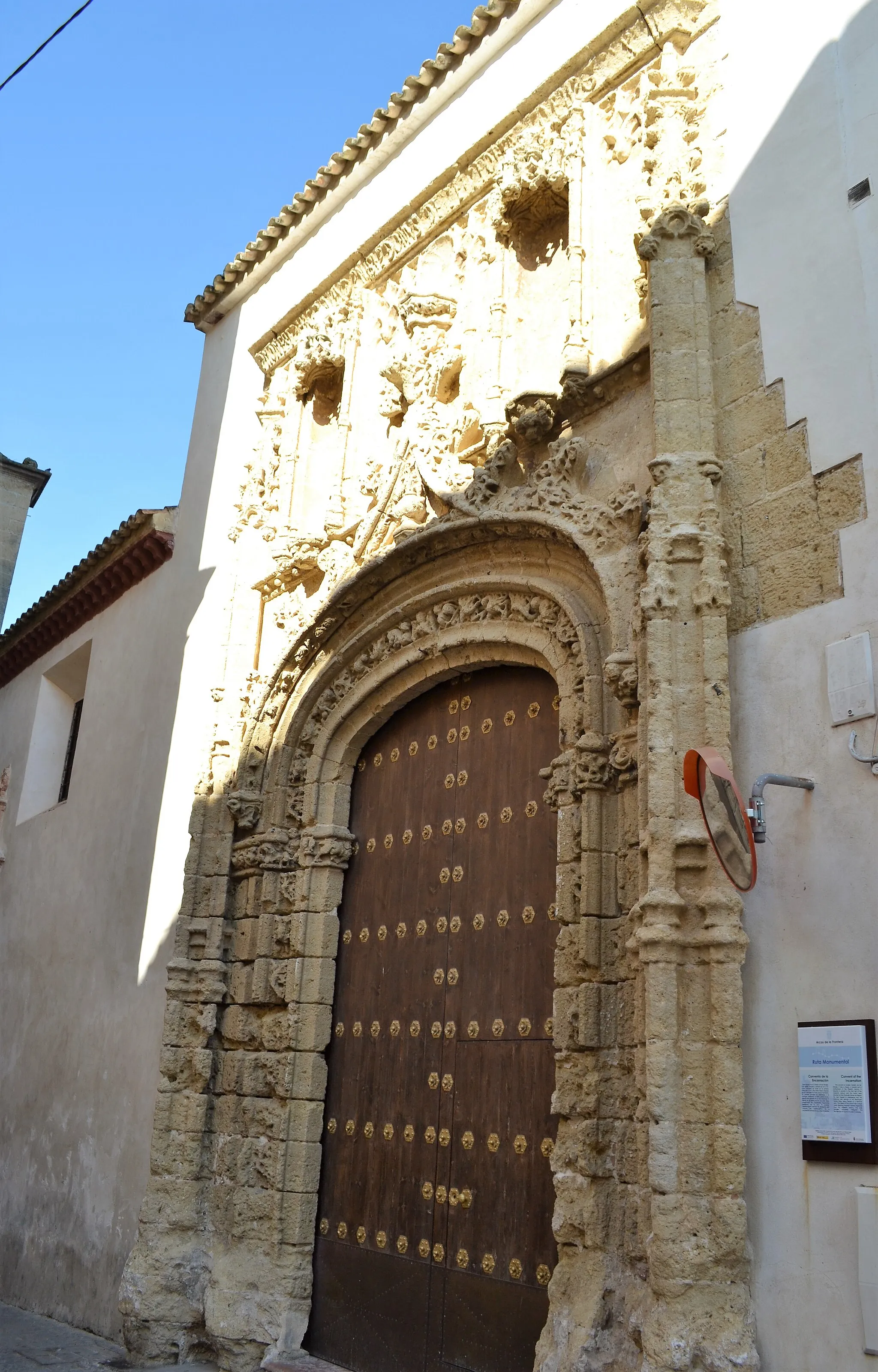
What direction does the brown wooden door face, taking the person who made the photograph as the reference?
facing the viewer and to the left of the viewer

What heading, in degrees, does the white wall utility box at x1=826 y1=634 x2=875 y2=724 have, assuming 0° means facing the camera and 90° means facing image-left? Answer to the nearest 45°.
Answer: approximately 45°

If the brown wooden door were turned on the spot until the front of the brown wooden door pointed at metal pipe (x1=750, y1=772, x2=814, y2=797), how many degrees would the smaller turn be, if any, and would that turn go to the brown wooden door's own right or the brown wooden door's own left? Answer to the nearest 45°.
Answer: approximately 90° to the brown wooden door's own left

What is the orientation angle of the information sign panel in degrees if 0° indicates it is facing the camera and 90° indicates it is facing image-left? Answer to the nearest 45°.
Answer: approximately 45°

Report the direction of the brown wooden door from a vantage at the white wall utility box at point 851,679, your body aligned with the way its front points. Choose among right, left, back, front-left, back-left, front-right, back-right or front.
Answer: right

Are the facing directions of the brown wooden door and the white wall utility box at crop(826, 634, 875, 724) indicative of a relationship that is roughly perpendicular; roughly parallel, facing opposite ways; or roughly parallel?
roughly parallel

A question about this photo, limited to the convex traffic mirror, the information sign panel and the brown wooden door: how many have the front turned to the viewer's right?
0

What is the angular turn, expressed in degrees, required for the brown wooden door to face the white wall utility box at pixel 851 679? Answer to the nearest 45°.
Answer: approximately 90° to its left

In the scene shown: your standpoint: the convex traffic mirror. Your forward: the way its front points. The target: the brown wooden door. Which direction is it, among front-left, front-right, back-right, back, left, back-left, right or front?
right

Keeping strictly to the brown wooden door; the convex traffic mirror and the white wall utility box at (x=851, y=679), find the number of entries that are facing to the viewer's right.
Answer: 0

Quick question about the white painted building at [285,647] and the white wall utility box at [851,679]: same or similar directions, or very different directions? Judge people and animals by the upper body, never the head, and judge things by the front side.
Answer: same or similar directions

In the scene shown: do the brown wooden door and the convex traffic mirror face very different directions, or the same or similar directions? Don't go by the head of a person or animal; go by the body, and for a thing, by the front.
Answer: same or similar directions
